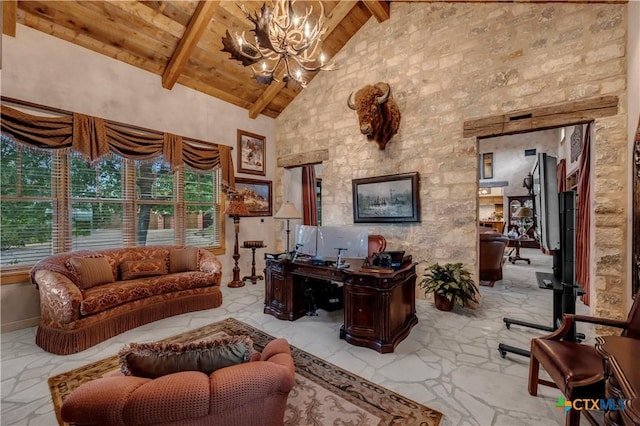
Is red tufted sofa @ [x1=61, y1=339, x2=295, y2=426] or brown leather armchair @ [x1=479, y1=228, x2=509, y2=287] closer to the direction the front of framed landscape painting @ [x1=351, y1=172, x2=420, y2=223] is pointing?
the red tufted sofa

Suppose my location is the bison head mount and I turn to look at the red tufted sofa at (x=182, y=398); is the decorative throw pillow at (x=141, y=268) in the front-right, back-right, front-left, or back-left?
front-right

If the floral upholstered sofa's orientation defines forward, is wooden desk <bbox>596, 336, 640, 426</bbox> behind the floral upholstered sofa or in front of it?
in front

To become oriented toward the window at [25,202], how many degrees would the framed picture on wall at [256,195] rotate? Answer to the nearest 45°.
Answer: approximately 90° to its right

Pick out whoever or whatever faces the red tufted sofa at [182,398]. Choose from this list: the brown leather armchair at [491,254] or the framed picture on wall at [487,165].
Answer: the framed picture on wall

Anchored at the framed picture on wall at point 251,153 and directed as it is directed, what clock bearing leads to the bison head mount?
The bison head mount is roughly at 12 o'clock from the framed picture on wall.

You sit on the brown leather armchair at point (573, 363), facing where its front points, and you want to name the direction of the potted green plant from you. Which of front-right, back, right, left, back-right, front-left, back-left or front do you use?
right

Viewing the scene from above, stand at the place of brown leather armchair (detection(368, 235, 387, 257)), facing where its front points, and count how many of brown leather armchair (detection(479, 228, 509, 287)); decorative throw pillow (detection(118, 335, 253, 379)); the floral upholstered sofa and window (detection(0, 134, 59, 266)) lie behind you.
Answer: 1

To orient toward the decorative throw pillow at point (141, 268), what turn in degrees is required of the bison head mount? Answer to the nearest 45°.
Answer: approximately 45° to its right

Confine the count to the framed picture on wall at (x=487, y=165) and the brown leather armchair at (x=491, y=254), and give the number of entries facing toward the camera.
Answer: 1

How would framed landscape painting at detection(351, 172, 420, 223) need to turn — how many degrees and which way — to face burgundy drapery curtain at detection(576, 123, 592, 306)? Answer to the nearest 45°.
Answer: approximately 135° to its left

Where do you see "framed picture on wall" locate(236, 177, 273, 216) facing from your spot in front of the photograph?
facing the viewer and to the right of the viewer

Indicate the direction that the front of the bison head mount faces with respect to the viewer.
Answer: facing the viewer and to the left of the viewer

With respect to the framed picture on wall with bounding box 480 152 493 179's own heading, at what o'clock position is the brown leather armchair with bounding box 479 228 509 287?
The brown leather armchair is roughly at 12 o'clock from the framed picture on wall.

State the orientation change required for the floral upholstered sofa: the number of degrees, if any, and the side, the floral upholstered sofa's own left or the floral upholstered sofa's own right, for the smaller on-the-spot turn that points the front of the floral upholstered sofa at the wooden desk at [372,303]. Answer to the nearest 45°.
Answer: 0° — it already faces it

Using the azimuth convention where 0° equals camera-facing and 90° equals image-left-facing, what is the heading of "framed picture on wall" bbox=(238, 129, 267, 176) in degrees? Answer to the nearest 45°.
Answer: approximately 315°

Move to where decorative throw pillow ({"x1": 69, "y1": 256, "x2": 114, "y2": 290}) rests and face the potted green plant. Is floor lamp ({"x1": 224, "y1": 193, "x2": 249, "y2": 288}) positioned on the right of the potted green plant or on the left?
left

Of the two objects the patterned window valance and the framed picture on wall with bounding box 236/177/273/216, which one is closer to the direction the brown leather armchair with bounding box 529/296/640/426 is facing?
the patterned window valance
